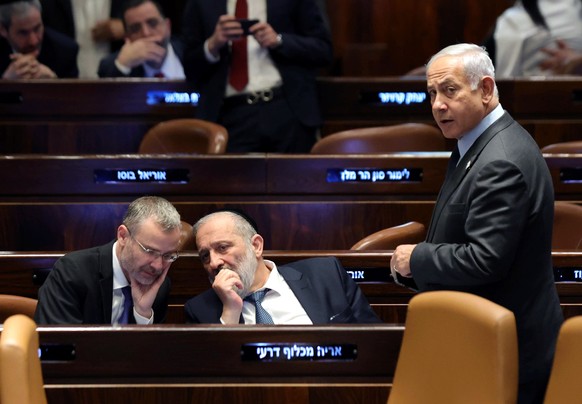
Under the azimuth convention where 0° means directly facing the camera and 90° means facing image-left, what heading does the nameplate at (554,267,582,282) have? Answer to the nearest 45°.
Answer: approximately 0°

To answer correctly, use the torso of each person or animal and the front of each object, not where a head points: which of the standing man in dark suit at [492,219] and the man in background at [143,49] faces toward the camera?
the man in background

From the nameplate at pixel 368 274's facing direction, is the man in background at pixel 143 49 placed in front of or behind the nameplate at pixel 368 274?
behind

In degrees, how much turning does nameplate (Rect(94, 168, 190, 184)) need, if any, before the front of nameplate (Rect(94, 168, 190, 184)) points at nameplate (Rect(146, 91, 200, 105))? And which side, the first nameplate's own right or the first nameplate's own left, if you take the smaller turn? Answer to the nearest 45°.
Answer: approximately 180°

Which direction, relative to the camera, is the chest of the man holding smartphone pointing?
toward the camera

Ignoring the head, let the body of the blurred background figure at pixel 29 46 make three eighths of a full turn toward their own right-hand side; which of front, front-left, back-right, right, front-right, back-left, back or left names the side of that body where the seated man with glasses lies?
left

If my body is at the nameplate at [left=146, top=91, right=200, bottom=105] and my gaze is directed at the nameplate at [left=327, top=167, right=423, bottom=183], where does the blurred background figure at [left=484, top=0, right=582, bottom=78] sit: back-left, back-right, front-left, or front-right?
front-left

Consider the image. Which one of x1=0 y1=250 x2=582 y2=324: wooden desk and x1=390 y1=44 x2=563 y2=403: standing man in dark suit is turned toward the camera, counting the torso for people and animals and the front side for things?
the wooden desk

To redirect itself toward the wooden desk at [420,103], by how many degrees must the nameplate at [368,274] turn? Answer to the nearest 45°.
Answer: approximately 180°

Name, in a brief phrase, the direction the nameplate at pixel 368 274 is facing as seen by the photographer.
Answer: facing the viewer

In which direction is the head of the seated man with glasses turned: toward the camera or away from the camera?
toward the camera

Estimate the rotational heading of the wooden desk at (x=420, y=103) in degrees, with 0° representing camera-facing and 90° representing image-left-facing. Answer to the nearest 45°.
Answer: approximately 0°

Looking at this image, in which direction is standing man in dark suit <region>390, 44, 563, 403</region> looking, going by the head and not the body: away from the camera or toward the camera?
toward the camera

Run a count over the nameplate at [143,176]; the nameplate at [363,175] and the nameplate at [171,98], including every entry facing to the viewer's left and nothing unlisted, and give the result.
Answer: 0
